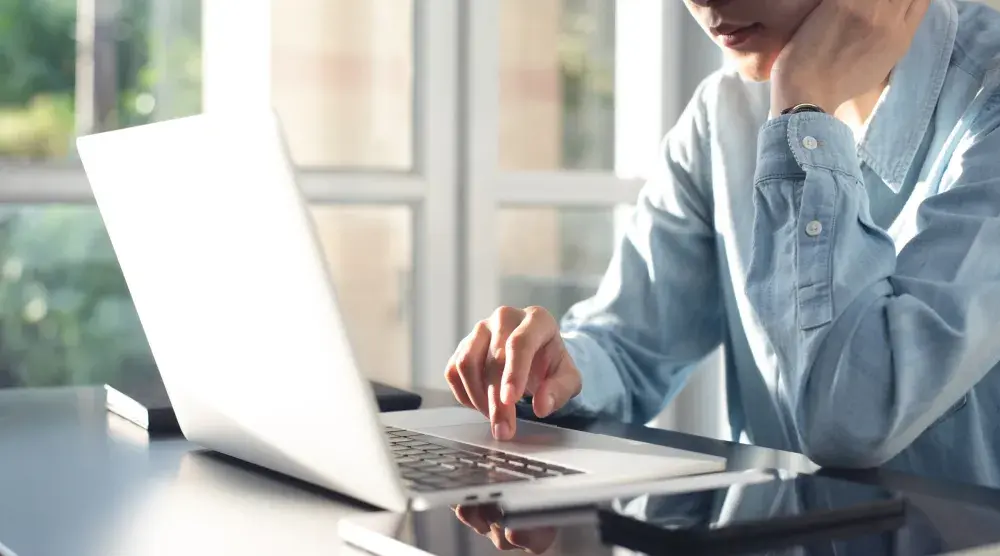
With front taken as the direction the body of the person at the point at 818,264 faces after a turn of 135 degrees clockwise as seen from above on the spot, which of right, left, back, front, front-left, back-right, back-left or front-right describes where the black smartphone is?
back

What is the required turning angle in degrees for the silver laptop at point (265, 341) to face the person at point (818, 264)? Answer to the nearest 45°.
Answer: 0° — it already faces them

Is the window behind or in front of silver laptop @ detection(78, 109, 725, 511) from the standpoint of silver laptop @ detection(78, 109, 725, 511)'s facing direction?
in front

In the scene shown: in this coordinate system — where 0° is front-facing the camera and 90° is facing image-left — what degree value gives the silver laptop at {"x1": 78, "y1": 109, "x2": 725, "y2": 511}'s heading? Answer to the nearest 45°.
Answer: approximately 225°

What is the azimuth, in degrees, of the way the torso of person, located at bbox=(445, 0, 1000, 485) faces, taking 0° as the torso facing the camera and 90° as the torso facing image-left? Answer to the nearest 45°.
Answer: approximately 45°

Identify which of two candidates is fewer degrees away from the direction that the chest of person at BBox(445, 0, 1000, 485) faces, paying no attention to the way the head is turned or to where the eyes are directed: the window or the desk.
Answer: the desk

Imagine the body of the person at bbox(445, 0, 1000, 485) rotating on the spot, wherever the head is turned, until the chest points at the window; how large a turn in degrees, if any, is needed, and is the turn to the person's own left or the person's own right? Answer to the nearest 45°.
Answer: approximately 90° to the person's own right

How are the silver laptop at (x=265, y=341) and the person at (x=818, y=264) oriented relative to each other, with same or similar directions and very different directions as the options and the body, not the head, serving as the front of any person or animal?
very different directions

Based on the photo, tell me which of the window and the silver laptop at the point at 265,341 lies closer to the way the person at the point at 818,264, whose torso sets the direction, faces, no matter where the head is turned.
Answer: the silver laptop

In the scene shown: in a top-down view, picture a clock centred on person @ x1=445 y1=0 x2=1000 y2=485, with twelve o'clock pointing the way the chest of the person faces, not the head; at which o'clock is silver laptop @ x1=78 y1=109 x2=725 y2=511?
The silver laptop is roughly at 12 o'clock from the person.
